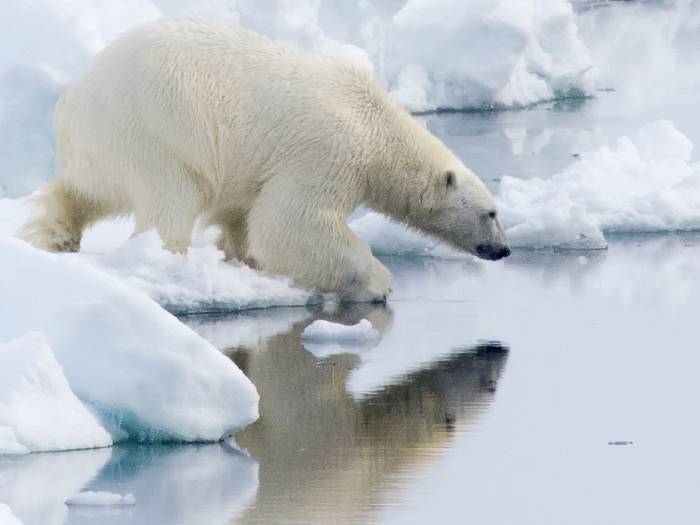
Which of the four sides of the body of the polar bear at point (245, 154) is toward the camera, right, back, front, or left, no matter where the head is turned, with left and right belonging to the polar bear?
right

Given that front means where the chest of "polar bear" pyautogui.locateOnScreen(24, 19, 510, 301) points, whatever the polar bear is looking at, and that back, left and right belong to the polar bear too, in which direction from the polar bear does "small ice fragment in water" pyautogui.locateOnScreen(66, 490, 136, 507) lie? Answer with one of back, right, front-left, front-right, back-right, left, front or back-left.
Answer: right
